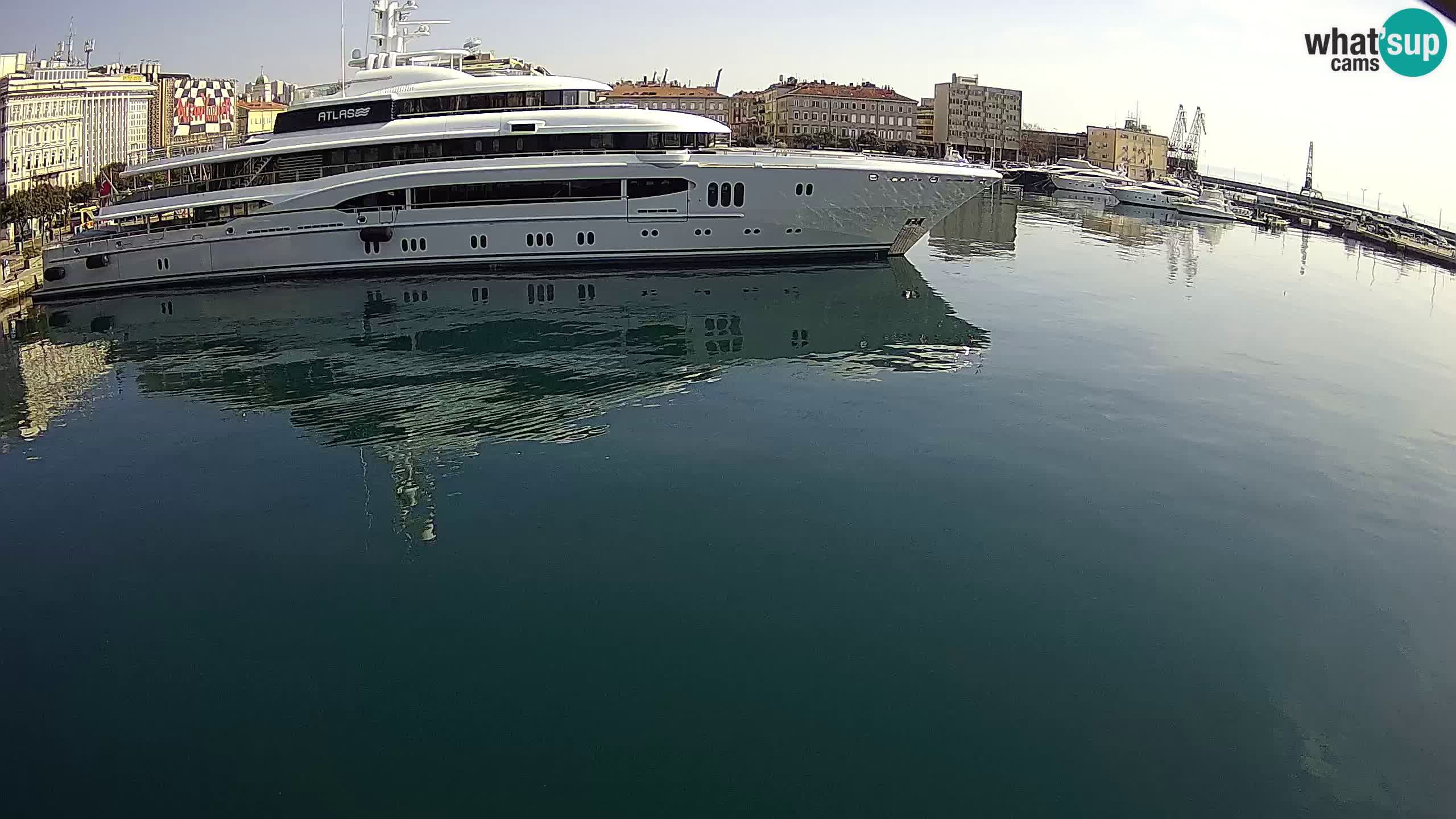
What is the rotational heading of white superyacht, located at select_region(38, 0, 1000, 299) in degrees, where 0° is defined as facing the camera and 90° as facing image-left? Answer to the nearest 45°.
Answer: approximately 270°
